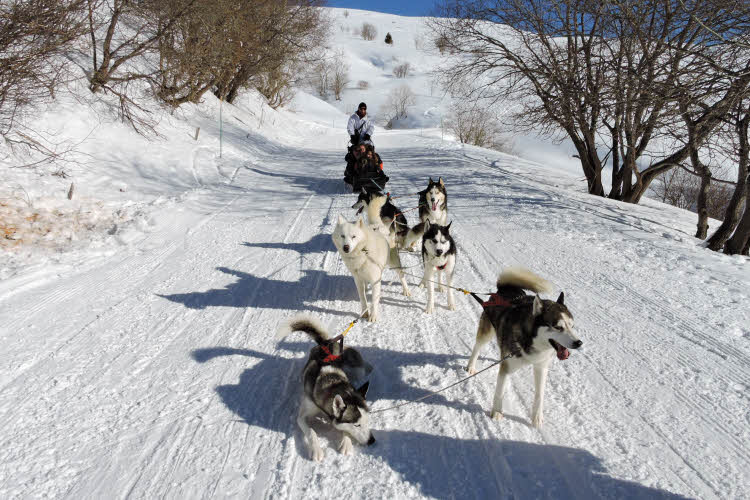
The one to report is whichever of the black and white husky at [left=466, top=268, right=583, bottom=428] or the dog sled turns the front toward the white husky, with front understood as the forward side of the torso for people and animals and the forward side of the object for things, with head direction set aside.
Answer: the dog sled

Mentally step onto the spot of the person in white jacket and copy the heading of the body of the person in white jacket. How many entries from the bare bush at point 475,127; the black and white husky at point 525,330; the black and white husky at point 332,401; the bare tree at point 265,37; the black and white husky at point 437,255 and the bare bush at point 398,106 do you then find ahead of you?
3

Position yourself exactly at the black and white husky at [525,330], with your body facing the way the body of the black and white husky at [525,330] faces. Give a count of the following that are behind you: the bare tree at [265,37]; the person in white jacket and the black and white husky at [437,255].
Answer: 3

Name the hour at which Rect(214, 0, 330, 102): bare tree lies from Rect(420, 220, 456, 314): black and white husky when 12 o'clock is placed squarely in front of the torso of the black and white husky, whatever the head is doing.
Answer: The bare tree is roughly at 5 o'clock from the black and white husky.

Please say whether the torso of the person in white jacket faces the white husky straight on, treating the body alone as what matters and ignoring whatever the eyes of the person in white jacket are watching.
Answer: yes

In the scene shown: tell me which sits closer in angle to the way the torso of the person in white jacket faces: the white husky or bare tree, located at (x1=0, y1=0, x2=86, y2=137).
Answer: the white husky

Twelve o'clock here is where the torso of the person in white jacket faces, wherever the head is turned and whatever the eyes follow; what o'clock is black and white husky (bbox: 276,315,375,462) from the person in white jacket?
The black and white husky is roughly at 12 o'clock from the person in white jacket.

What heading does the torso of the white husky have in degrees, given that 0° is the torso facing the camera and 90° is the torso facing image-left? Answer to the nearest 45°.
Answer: approximately 45°

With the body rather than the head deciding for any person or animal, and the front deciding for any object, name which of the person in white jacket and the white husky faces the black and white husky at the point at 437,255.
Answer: the person in white jacket
